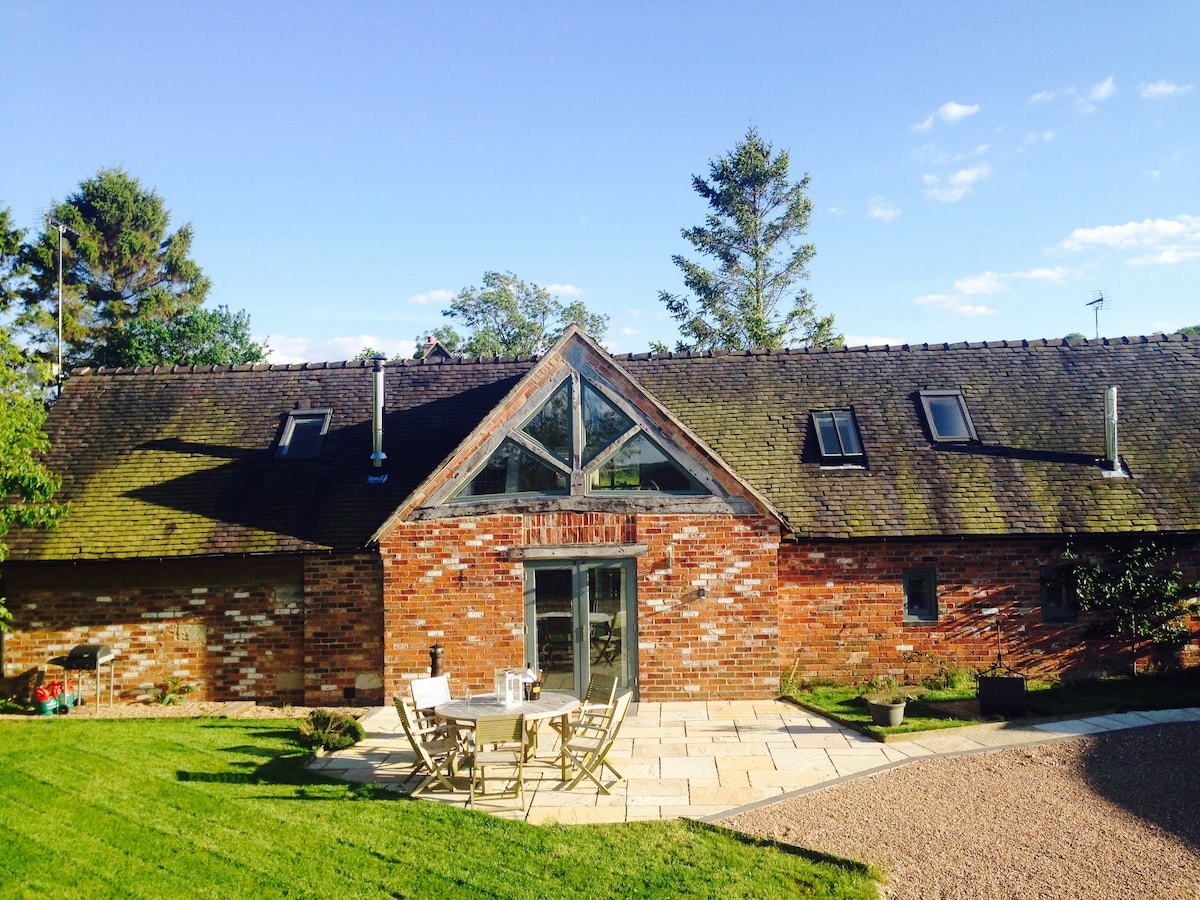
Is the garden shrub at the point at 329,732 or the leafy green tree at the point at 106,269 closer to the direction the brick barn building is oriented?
the garden shrub

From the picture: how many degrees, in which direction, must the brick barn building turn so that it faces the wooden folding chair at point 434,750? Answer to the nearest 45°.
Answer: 0° — it already faces it

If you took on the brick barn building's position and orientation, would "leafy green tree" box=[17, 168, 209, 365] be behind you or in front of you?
behind

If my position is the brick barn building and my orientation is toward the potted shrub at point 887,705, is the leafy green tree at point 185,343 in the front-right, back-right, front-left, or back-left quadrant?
back-left

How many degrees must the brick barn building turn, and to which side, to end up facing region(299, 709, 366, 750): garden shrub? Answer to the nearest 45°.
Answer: approximately 45° to its right

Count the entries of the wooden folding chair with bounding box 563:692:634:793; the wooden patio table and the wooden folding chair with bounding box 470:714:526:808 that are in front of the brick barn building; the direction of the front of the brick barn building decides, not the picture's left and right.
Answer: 3

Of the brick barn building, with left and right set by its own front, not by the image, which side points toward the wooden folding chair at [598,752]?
front

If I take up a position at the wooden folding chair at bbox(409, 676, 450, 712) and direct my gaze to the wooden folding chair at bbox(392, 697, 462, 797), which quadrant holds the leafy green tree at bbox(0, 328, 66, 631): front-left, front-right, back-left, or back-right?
back-right

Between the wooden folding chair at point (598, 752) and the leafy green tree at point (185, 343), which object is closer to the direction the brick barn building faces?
the wooden folding chair

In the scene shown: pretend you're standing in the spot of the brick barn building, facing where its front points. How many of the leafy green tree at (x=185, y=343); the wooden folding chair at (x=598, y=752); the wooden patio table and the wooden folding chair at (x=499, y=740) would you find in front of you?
3

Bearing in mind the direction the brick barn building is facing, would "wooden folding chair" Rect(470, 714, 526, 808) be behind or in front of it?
in front

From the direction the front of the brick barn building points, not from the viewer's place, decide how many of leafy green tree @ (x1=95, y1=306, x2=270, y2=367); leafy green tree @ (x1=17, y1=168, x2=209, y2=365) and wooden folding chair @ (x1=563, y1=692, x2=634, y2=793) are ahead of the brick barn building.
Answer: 1

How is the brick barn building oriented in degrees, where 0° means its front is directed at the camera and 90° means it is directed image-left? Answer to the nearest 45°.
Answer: approximately 0°

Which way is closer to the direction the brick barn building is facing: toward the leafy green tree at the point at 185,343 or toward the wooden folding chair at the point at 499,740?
the wooden folding chair
